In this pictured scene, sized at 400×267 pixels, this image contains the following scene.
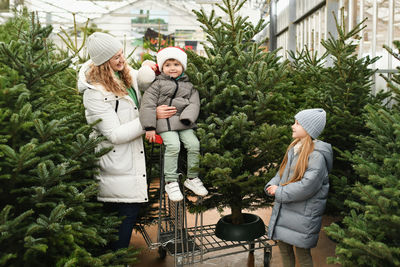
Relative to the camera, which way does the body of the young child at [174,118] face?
toward the camera

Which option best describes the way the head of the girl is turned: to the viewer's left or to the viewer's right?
to the viewer's left

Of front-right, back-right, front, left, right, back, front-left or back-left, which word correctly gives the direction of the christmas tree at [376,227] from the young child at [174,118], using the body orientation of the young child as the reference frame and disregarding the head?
front-left

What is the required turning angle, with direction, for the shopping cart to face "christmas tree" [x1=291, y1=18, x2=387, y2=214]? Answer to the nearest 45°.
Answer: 0° — it already faces it

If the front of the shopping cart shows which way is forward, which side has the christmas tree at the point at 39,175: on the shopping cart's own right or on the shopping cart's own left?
on the shopping cart's own right

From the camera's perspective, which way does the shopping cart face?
to the viewer's right

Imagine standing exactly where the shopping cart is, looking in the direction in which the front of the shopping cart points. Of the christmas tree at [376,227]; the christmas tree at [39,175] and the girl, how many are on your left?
0

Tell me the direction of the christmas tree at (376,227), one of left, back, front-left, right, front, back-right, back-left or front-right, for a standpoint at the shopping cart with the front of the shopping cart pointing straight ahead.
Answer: front-right

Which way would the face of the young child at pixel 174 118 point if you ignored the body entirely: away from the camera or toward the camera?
toward the camera
